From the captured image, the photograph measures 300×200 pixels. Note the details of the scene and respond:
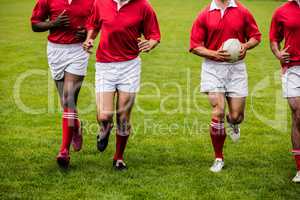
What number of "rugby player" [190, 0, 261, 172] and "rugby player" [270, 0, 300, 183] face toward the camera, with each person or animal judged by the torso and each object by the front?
2

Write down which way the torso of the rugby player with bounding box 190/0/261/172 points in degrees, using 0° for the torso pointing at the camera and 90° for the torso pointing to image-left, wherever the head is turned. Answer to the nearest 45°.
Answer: approximately 0°

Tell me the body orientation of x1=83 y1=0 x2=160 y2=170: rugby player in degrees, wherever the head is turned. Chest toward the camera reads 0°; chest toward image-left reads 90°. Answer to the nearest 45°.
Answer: approximately 0°

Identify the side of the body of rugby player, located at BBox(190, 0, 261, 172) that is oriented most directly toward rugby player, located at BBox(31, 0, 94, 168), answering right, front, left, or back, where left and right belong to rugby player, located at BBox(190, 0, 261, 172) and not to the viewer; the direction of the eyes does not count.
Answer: right

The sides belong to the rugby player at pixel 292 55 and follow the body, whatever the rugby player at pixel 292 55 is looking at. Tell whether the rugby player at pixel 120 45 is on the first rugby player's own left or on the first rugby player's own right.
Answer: on the first rugby player's own right

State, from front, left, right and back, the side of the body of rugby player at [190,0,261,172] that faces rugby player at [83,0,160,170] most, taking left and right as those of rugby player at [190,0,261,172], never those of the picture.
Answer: right

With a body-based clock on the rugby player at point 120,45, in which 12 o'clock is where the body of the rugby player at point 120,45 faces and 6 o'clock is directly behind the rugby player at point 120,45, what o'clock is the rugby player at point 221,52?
the rugby player at point 221,52 is roughly at 9 o'clock from the rugby player at point 120,45.
